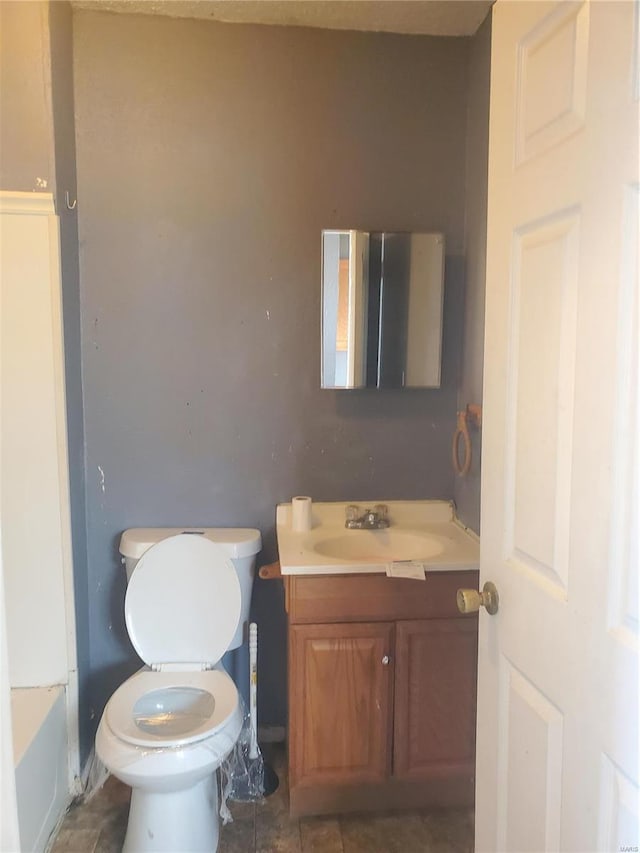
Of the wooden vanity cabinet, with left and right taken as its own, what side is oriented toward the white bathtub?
right

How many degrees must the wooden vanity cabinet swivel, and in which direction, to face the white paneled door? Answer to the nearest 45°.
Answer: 0° — it already faces it

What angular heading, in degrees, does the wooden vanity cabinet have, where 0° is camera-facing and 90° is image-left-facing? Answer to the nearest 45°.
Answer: approximately 0°

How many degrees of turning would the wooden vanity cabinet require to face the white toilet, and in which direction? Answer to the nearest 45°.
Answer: approximately 90° to its right

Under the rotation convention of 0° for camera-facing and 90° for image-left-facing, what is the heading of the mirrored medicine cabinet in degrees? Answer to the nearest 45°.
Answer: approximately 0°
